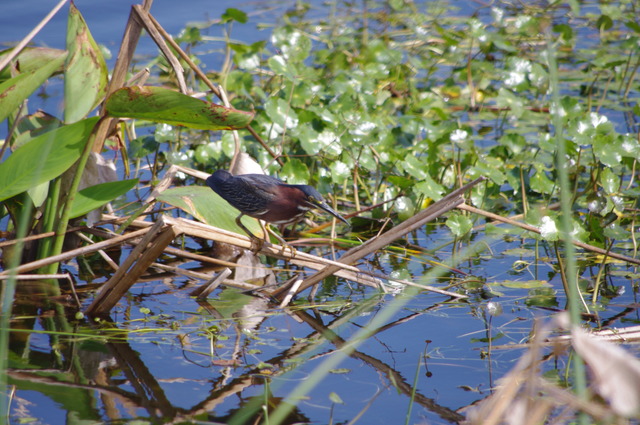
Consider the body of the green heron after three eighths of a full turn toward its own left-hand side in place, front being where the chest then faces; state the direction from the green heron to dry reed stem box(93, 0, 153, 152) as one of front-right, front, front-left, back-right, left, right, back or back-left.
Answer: front-left

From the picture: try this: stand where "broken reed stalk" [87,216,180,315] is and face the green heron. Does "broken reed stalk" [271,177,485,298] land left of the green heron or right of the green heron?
right

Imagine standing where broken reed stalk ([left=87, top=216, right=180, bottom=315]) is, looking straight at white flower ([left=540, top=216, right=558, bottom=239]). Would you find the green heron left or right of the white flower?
left

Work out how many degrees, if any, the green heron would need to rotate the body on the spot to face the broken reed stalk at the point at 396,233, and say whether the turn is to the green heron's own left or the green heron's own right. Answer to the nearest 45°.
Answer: approximately 45° to the green heron's own right

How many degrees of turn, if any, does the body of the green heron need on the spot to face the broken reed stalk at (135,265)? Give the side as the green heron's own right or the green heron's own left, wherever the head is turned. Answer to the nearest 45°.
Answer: approximately 135° to the green heron's own right

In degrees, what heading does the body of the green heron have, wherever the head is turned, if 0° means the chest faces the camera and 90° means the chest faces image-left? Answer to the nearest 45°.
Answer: approximately 270°
